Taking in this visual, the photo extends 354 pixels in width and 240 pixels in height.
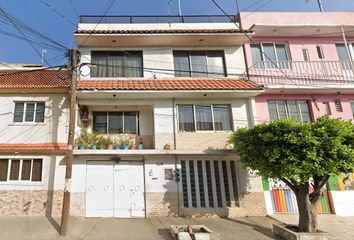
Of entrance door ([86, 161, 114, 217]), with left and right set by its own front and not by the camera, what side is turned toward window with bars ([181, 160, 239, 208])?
left

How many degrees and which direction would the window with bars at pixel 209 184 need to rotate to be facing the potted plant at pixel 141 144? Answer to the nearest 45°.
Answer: approximately 90° to its right

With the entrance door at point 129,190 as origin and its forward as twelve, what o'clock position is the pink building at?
The pink building is roughly at 9 o'clock from the entrance door.

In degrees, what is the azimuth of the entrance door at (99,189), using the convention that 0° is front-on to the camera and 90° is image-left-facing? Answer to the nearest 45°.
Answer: approximately 0°

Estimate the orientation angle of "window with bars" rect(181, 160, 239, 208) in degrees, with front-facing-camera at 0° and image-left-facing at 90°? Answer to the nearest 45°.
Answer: approximately 0°

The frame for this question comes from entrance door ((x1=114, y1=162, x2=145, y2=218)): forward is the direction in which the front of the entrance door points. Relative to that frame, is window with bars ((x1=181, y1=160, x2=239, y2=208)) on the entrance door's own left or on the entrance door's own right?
on the entrance door's own left
